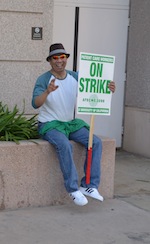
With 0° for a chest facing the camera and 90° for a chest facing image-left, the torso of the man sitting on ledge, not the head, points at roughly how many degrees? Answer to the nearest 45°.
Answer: approximately 315°
